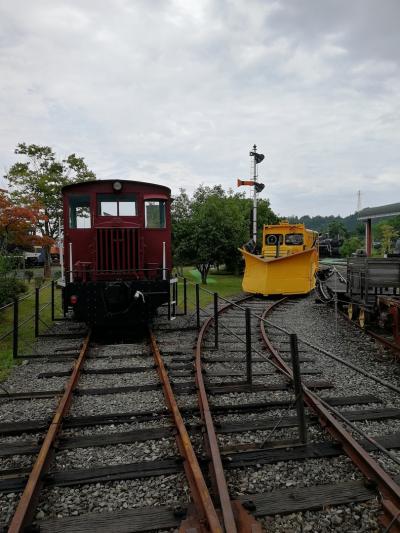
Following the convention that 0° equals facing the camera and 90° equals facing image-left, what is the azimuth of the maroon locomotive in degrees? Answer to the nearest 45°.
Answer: approximately 0°

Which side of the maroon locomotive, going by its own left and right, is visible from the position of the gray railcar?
left

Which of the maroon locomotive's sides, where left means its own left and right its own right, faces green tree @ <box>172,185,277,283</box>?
back

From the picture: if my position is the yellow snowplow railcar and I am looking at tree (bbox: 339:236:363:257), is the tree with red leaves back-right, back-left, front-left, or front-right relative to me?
back-left

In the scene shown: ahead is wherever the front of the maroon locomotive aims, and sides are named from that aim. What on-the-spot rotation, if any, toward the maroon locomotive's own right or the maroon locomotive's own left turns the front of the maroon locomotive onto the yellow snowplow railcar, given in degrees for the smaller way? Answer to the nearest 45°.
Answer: approximately 135° to the maroon locomotive's own left

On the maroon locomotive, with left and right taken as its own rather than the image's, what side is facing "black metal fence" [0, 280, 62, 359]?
right

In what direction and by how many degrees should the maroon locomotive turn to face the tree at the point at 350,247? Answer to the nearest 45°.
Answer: approximately 135° to its left

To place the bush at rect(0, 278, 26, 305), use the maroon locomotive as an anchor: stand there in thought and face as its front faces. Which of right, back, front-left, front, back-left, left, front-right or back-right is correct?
back-right

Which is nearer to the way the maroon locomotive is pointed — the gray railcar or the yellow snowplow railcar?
the gray railcar

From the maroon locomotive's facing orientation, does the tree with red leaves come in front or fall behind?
behind
